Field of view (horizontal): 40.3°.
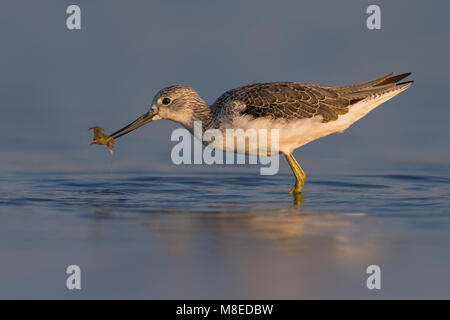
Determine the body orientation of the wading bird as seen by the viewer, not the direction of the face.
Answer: to the viewer's left
